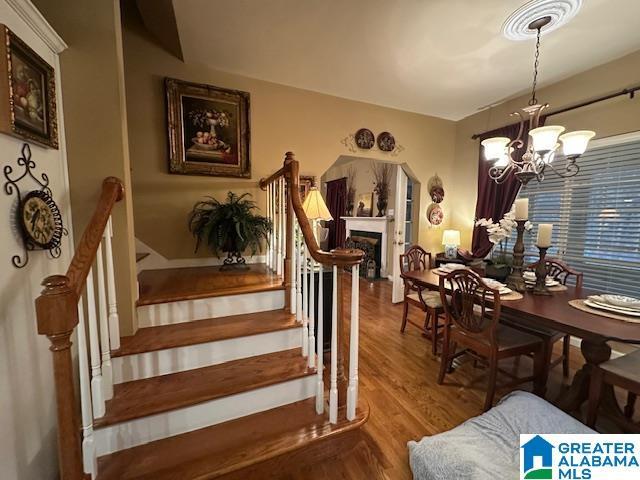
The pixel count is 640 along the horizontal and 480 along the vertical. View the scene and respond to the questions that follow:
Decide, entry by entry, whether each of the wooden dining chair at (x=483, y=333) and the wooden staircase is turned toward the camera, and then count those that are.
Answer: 1

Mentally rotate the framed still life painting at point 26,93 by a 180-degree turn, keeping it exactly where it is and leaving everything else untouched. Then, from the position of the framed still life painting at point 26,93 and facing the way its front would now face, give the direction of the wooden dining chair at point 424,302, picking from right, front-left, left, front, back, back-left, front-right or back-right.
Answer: back-right

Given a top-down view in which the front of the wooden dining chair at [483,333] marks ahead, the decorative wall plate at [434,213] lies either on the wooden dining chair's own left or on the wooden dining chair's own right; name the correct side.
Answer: on the wooden dining chair's own left

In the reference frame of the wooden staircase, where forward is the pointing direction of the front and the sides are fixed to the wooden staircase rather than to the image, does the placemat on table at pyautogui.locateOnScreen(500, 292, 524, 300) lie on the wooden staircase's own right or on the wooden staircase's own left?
on the wooden staircase's own left

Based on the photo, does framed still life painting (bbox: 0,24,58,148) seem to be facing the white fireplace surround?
no

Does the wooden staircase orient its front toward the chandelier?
no

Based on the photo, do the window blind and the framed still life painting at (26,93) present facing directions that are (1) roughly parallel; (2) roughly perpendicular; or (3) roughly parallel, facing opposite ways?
roughly parallel, facing opposite ways

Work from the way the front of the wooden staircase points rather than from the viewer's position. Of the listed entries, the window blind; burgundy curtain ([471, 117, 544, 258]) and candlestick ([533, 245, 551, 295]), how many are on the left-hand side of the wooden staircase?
3

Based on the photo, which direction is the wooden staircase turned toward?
toward the camera

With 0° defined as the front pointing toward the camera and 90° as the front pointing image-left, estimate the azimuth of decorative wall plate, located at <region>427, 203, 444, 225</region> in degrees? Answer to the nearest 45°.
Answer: approximately 315°

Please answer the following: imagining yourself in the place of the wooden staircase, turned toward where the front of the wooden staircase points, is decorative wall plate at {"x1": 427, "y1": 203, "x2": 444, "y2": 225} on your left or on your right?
on your left

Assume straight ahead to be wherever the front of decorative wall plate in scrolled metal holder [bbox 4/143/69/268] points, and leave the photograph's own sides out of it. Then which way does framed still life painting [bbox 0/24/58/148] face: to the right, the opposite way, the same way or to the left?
the same way

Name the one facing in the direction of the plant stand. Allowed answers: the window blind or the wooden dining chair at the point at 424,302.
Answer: the window blind

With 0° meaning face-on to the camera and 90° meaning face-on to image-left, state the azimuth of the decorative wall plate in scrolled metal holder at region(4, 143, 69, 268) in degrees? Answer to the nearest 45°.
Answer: approximately 315°

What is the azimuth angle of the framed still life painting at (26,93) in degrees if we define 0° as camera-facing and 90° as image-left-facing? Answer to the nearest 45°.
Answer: approximately 315°

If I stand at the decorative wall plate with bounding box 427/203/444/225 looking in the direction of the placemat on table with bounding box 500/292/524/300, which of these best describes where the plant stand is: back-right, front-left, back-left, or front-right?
front-right

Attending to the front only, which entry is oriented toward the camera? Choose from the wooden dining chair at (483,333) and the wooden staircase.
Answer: the wooden staircase

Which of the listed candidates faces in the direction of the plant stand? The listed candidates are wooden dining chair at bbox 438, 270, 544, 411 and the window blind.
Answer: the window blind

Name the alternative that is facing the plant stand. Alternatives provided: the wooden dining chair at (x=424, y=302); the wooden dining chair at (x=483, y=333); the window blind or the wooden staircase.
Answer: the window blind

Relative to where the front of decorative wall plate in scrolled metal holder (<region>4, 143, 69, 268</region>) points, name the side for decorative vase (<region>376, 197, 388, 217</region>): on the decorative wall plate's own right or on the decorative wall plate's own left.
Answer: on the decorative wall plate's own left
